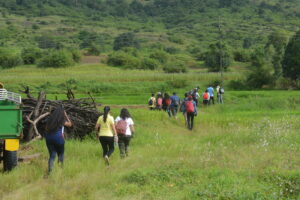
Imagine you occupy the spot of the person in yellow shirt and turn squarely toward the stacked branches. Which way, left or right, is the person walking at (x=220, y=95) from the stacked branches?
right

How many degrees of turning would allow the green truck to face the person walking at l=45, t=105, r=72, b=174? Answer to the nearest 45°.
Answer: approximately 90° to its right

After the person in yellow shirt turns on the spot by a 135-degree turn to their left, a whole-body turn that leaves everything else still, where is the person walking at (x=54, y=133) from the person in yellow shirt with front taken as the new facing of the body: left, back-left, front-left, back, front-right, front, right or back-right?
front

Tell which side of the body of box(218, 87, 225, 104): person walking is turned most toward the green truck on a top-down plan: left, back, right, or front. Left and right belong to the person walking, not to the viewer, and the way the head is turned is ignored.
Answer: back

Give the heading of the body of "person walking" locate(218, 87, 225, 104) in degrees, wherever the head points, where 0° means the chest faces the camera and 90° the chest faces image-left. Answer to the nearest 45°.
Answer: approximately 180°

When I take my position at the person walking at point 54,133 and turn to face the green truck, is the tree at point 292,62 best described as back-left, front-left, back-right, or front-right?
back-right

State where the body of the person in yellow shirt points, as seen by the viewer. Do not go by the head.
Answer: away from the camera

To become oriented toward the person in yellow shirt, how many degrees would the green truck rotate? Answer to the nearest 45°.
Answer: approximately 90° to its right

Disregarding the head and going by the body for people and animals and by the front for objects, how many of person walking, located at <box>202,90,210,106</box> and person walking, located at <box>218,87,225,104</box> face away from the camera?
2

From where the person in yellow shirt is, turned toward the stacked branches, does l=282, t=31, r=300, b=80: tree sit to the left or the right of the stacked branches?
right

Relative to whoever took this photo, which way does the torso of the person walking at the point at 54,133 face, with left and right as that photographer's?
facing away from the viewer and to the right of the viewer

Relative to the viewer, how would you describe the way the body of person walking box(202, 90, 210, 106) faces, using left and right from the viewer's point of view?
facing away from the viewer

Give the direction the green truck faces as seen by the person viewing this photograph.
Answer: facing away from the viewer
